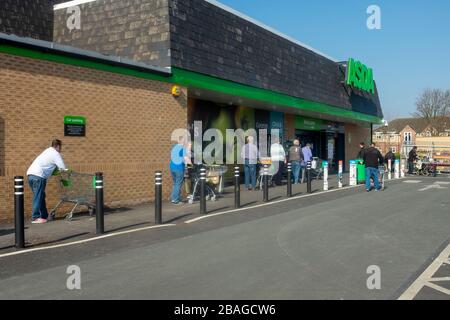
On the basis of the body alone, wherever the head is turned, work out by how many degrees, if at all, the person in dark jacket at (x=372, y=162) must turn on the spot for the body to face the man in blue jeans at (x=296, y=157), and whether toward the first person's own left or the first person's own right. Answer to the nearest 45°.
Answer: approximately 45° to the first person's own left

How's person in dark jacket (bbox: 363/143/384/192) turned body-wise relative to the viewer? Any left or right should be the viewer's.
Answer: facing away from the viewer

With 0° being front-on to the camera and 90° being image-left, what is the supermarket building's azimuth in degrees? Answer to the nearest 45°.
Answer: approximately 315°

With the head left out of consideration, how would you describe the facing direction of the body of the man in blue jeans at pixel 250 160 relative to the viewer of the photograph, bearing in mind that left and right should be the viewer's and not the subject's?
facing away from the viewer

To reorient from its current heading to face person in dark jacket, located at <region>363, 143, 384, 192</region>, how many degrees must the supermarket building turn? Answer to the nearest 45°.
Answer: approximately 45° to its left

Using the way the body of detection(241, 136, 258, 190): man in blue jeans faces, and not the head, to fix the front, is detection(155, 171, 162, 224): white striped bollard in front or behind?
behind

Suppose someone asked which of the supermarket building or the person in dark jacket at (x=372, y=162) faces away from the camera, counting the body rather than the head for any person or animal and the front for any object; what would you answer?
the person in dark jacket

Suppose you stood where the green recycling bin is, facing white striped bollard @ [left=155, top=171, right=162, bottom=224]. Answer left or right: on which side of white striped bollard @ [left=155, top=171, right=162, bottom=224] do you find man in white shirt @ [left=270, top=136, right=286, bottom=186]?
right
